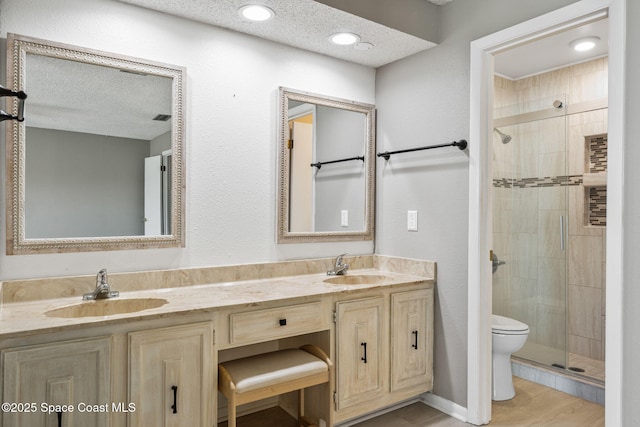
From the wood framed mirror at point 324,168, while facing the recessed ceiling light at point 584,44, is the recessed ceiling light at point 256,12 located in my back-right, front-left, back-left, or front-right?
back-right

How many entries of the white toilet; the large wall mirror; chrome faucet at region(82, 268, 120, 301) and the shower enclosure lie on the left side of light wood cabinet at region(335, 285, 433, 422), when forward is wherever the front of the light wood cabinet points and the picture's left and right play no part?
2

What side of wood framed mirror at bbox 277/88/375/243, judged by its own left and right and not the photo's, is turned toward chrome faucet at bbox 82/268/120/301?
right

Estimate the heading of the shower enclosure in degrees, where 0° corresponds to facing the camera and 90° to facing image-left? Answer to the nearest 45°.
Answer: approximately 45°

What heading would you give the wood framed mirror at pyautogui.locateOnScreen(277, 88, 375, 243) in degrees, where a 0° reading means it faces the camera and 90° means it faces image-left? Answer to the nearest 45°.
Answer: approximately 315°
